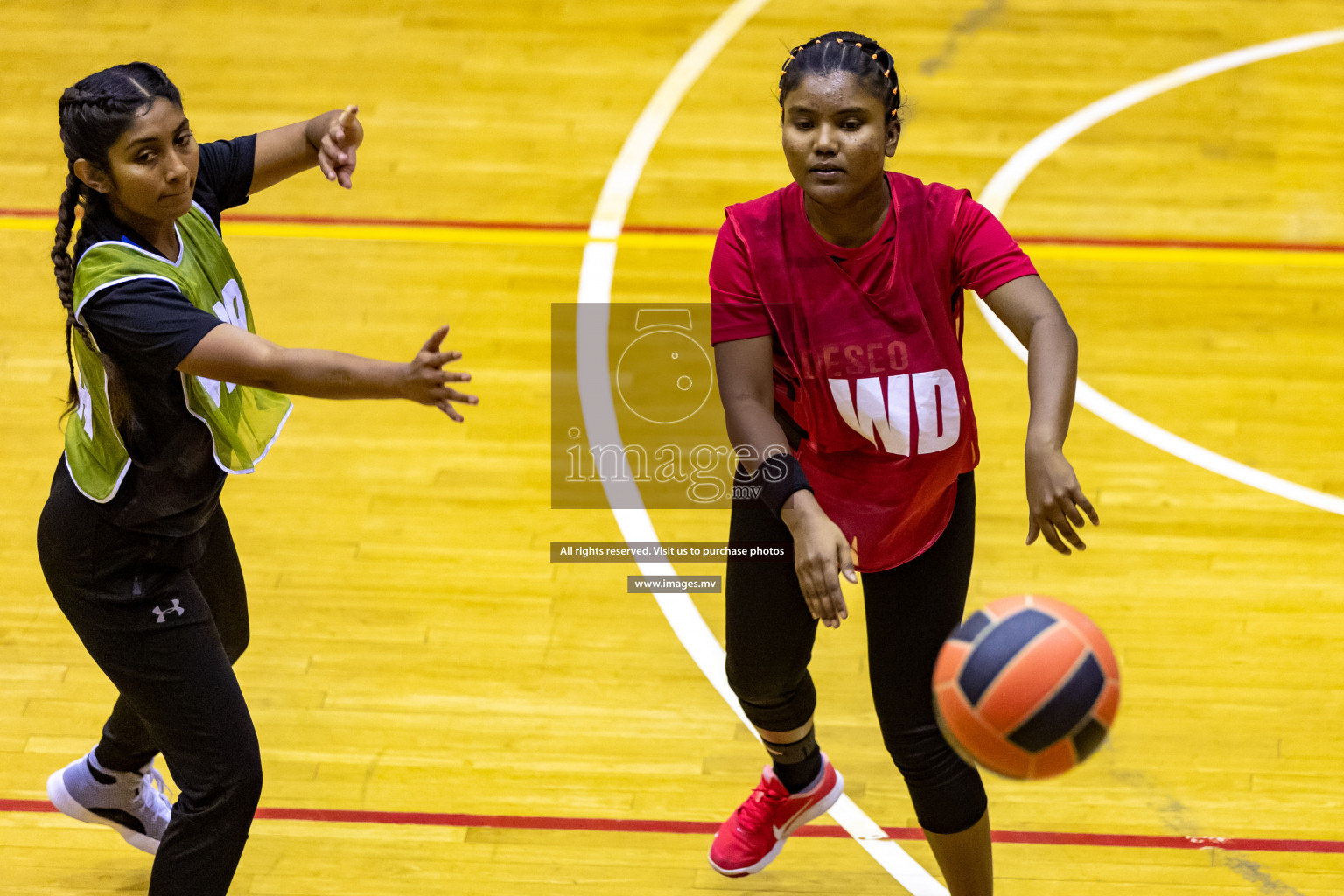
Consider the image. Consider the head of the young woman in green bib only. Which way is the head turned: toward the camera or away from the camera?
toward the camera

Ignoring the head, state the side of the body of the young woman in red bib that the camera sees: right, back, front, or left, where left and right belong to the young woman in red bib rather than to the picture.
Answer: front

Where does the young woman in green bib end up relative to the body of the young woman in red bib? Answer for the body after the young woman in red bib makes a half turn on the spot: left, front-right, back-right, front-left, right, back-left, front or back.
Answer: left

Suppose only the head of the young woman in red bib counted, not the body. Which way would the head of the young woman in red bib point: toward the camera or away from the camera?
toward the camera
